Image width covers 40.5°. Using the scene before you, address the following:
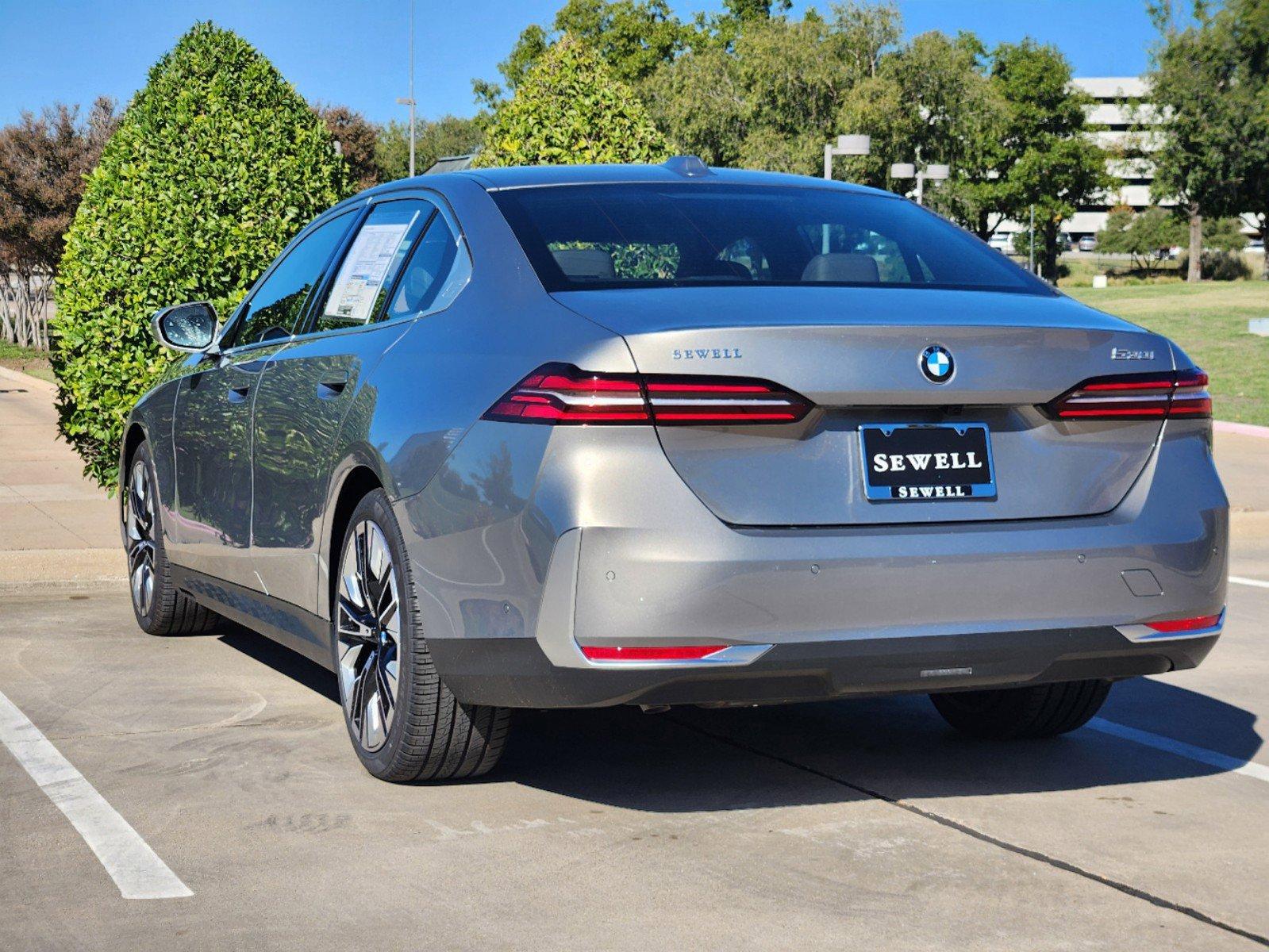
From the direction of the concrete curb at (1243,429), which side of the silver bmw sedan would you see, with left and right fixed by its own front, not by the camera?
right

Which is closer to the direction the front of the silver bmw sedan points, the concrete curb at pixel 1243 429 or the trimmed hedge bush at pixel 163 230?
the trimmed hedge bush

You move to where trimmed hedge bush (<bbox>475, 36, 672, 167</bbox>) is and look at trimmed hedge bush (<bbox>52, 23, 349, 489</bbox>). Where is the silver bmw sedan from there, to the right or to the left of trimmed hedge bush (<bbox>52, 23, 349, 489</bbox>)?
left

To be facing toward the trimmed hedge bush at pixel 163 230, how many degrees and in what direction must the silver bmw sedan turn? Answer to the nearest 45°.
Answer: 0° — it already faces it

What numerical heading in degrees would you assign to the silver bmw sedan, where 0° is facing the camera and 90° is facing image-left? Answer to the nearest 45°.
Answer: approximately 135°

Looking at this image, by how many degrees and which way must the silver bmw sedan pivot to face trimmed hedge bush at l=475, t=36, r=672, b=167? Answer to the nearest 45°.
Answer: approximately 45° to its right
